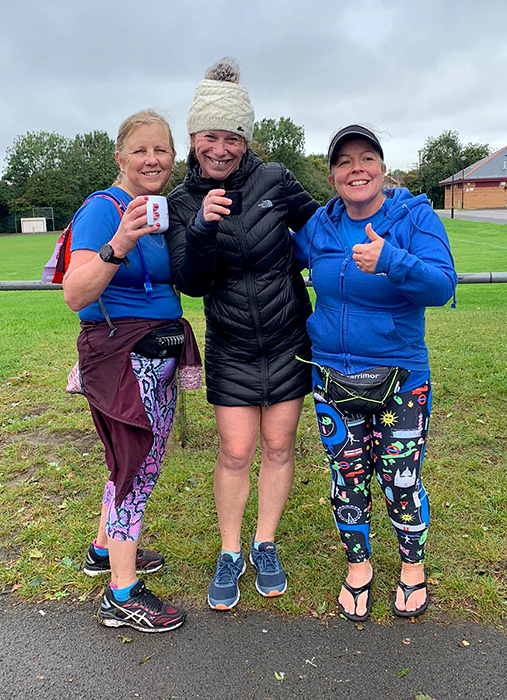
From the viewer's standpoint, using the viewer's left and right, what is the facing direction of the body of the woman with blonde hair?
facing the viewer and to the right of the viewer

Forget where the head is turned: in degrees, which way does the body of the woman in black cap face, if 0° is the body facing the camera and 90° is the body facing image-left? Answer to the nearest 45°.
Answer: approximately 0°

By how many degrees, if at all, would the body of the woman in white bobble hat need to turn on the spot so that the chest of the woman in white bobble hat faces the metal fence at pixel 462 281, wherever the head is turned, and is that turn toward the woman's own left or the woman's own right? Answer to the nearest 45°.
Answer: approximately 135° to the woman's own left

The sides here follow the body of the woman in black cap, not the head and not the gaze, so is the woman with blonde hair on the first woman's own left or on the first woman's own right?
on the first woman's own right

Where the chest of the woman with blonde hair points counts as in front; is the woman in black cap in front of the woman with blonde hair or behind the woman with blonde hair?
in front

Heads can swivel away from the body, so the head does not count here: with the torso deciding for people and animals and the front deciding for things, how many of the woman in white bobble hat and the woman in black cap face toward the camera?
2

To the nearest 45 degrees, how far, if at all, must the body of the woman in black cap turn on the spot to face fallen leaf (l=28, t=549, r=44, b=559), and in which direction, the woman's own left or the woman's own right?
approximately 90° to the woman's own right

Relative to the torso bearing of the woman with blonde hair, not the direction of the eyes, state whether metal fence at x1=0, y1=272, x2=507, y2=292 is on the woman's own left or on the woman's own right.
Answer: on the woman's own left
